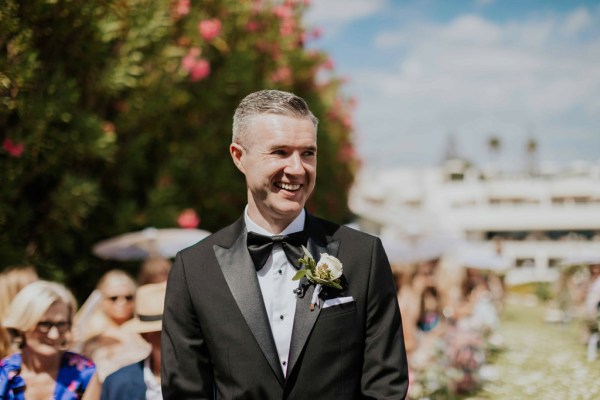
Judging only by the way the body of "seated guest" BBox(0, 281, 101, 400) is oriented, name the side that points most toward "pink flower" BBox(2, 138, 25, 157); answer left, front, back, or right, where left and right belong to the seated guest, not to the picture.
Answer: back

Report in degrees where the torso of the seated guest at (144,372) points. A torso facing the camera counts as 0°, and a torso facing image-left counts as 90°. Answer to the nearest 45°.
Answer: approximately 315°

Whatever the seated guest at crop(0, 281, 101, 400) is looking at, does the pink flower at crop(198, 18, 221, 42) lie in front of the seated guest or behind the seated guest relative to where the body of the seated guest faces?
behind

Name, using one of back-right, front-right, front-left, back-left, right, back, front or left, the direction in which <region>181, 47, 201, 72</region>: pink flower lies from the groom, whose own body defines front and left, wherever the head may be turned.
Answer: back

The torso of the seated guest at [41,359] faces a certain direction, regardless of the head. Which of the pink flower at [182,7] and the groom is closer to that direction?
the groom

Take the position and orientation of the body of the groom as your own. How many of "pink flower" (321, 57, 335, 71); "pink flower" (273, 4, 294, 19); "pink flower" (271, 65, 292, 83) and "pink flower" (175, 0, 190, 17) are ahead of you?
0

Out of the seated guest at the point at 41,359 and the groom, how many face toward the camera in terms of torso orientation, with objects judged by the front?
2

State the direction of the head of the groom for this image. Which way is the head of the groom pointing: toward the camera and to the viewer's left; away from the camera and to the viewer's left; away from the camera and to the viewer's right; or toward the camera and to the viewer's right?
toward the camera and to the viewer's right

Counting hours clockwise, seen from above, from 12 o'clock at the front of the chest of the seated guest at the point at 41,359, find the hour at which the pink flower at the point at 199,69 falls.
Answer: The pink flower is roughly at 7 o'clock from the seated guest.

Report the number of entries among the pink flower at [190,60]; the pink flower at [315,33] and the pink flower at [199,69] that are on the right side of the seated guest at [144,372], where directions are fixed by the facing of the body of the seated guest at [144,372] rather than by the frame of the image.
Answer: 0

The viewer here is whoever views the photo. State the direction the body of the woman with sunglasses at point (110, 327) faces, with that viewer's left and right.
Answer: facing the viewer and to the right of the viewer

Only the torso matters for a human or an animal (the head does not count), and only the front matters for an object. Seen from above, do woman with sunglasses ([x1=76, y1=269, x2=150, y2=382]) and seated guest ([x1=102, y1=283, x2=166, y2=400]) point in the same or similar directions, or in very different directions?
same or similar directions

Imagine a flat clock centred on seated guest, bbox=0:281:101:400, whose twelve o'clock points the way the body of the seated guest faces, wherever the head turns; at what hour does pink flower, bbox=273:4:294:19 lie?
The pink flower is roughly at 7 o'clock from the seated guest.

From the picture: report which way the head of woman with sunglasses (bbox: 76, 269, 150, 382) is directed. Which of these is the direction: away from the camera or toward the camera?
toward the camera

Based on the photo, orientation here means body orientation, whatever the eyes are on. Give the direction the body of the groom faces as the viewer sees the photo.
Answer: toward the camera

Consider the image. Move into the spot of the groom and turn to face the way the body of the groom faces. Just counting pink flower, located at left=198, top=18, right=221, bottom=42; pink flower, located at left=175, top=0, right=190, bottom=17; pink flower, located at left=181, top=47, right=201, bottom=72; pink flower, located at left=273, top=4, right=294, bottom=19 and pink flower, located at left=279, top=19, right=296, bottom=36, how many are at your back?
5

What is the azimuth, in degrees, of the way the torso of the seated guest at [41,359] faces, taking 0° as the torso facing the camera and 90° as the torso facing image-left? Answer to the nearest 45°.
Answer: approximately 0°

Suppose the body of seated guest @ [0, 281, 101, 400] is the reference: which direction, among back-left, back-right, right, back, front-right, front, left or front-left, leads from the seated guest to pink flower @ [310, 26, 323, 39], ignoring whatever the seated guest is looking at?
back-left
